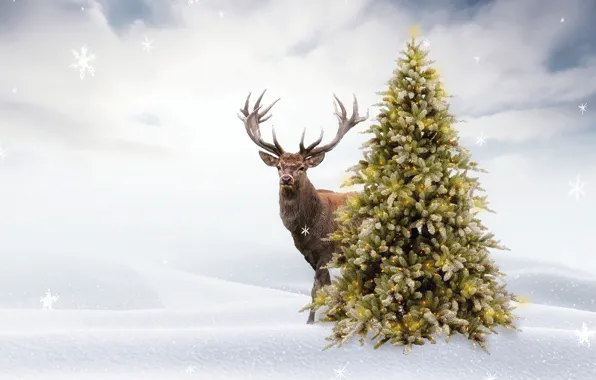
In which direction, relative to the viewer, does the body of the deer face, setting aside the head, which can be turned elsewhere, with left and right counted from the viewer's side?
facing the viewer and to the left of the viewer

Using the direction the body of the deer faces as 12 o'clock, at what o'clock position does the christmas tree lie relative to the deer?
The christmas tree is roughly at 9 o'clock from the deer.

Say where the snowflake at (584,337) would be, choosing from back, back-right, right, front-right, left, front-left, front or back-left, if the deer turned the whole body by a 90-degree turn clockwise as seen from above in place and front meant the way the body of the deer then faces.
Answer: back-right
